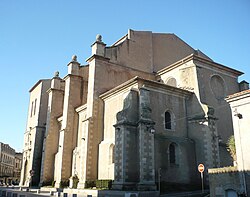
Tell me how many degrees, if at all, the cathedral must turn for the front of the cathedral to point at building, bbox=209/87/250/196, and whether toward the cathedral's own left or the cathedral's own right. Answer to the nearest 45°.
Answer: approximately 180°

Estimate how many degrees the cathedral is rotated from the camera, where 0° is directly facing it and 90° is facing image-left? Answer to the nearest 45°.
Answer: approximately 135°
